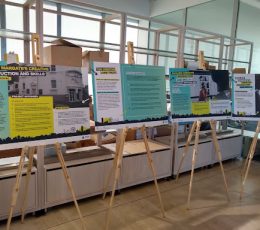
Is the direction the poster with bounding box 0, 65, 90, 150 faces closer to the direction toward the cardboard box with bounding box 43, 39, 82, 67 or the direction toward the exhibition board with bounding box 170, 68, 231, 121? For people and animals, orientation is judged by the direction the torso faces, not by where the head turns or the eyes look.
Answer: the exhibition board

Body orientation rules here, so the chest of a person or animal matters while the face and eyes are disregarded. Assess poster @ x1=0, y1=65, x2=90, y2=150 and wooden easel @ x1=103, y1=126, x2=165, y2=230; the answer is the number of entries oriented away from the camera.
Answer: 0

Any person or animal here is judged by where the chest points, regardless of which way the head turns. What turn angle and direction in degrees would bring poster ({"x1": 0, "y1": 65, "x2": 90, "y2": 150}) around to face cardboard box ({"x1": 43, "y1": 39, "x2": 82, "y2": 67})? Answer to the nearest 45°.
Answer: approximately 135° to its left

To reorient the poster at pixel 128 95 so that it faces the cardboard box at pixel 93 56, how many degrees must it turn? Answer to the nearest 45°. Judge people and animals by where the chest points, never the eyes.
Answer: approximately 180°

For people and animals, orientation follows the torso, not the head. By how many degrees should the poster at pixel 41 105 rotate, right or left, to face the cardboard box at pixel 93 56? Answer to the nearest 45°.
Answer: approximately 90° to its left

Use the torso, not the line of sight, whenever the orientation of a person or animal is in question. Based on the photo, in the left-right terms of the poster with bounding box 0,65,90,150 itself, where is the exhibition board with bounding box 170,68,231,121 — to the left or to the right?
on its left

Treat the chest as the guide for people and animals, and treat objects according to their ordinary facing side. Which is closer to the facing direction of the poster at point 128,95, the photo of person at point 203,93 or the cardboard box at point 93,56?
the photo of person

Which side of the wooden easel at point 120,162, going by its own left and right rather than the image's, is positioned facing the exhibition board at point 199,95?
left

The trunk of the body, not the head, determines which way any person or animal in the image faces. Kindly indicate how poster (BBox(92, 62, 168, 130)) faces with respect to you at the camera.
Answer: facing the viewer and to the right of the viewer

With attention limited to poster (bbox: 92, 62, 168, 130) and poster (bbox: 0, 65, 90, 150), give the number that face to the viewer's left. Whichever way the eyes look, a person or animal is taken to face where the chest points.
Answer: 0

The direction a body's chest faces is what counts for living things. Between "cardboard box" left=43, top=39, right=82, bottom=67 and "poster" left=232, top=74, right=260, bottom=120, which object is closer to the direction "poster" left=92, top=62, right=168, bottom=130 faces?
the poster
